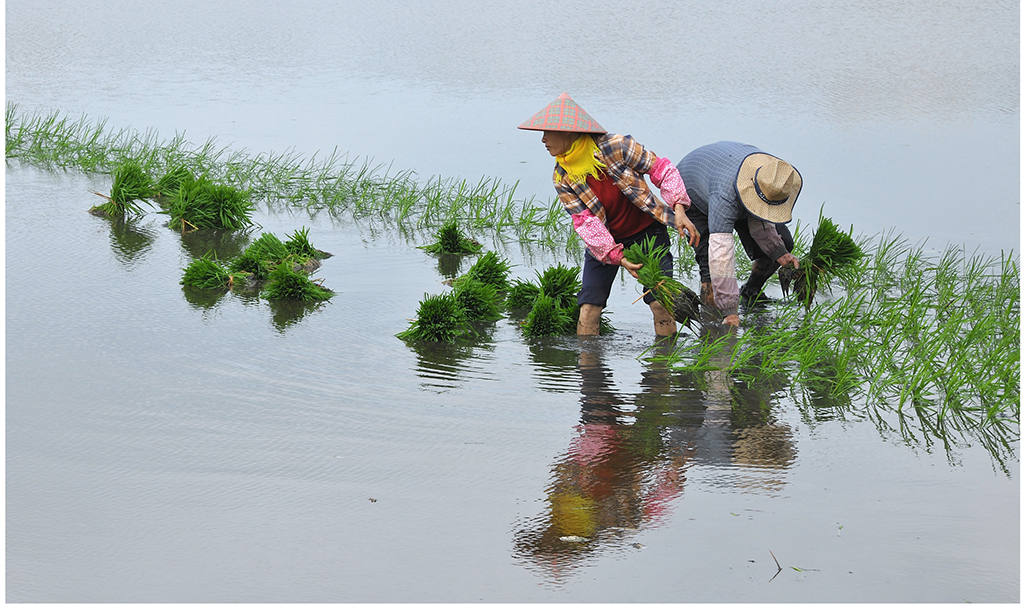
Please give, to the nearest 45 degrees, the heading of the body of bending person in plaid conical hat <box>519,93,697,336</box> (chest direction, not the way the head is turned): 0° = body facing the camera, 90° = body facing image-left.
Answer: approximately 45°

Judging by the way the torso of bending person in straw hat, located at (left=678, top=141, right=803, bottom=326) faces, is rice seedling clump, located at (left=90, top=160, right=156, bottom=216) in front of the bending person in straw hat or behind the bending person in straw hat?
behind

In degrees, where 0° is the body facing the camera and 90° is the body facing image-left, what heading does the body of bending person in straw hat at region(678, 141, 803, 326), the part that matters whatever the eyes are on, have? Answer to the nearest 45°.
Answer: approximately 315°

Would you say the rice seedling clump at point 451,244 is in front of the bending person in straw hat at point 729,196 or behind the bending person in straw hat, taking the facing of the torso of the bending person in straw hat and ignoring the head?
behind

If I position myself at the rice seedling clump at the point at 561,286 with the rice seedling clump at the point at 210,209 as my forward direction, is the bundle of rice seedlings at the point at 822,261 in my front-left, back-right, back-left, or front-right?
back-right

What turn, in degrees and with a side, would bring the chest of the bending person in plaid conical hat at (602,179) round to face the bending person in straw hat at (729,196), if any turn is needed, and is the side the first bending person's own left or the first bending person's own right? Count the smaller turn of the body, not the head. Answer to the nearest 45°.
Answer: approximately 135° to the first bending person's own left

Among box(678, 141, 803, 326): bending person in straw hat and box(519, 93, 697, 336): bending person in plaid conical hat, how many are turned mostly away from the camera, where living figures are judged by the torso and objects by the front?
0

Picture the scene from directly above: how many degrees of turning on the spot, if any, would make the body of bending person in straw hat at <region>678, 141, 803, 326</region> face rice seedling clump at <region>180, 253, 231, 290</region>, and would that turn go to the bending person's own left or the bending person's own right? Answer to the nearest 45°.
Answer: approximately 135° to the bending person's own right

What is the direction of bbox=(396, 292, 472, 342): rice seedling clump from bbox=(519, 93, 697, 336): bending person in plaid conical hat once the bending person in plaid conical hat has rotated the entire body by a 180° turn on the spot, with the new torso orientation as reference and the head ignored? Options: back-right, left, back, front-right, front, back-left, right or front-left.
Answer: back-left
